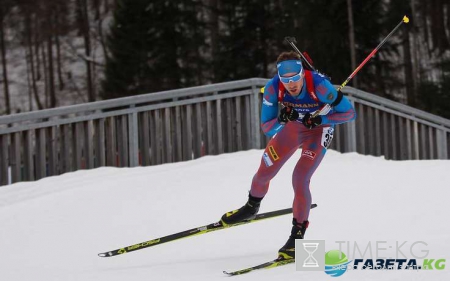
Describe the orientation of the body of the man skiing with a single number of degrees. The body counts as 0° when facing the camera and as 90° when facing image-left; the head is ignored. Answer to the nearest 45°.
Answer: approximately 45°

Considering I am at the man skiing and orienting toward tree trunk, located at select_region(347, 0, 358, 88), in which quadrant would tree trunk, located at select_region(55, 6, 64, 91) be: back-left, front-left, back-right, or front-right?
front-left

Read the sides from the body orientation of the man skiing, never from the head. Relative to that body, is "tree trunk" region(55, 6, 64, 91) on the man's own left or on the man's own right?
on the man's own right

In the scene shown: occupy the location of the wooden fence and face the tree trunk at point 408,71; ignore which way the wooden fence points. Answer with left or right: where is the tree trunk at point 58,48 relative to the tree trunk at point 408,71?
left

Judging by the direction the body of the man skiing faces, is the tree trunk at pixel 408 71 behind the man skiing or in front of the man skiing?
behind

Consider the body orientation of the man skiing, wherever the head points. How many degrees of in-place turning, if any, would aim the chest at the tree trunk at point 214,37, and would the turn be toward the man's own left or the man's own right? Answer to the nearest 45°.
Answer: approximately 135° to the man's own right

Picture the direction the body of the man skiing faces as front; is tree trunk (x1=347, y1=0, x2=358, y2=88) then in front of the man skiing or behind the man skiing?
behind

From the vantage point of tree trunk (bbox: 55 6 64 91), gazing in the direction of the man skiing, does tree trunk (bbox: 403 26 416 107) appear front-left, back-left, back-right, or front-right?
front-left

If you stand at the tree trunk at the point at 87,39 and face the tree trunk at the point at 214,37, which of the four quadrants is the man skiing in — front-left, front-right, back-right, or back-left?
front-right
